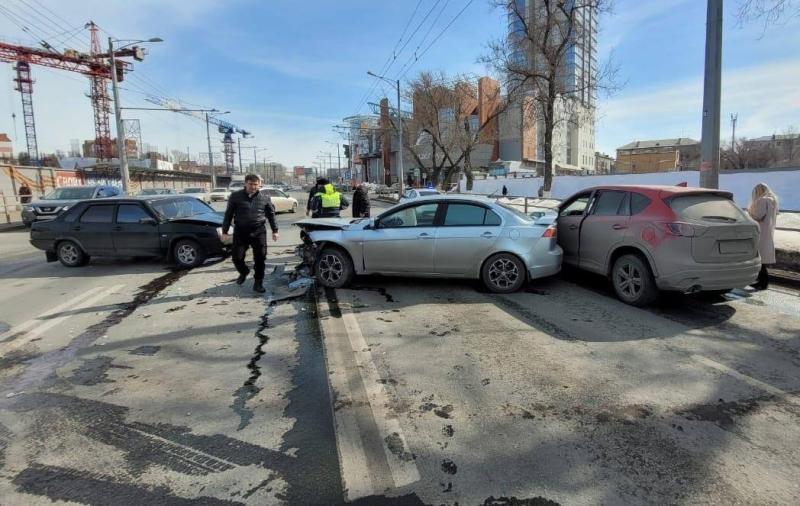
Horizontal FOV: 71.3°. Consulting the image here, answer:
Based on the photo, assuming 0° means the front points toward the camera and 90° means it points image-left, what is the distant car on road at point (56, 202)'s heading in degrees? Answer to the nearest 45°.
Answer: approximately 45°

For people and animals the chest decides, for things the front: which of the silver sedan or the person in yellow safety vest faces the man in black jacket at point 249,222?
the silver sedan

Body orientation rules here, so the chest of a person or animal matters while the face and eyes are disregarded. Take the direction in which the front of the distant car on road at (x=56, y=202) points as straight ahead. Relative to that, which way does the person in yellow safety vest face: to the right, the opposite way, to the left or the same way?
the opposite way

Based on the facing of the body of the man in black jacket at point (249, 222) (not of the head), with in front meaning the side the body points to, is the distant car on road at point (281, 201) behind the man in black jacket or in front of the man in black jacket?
behind

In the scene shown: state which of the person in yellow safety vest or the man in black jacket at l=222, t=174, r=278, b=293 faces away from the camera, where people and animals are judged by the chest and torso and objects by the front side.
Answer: the person in yellow safety vest

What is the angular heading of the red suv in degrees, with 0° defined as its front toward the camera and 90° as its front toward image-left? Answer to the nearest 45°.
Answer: approximately 135°

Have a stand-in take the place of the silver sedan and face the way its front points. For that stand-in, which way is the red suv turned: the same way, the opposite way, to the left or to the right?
to the right

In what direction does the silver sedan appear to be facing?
to the viewer's left

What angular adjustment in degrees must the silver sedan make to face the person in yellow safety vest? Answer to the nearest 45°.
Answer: approximately 45° to its right

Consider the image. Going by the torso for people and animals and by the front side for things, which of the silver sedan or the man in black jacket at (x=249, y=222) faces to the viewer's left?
the silver sedan

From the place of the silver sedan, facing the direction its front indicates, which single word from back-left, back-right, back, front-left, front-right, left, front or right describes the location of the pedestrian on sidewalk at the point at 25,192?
front-right

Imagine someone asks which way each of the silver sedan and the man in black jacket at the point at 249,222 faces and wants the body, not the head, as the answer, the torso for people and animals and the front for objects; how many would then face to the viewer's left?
1
